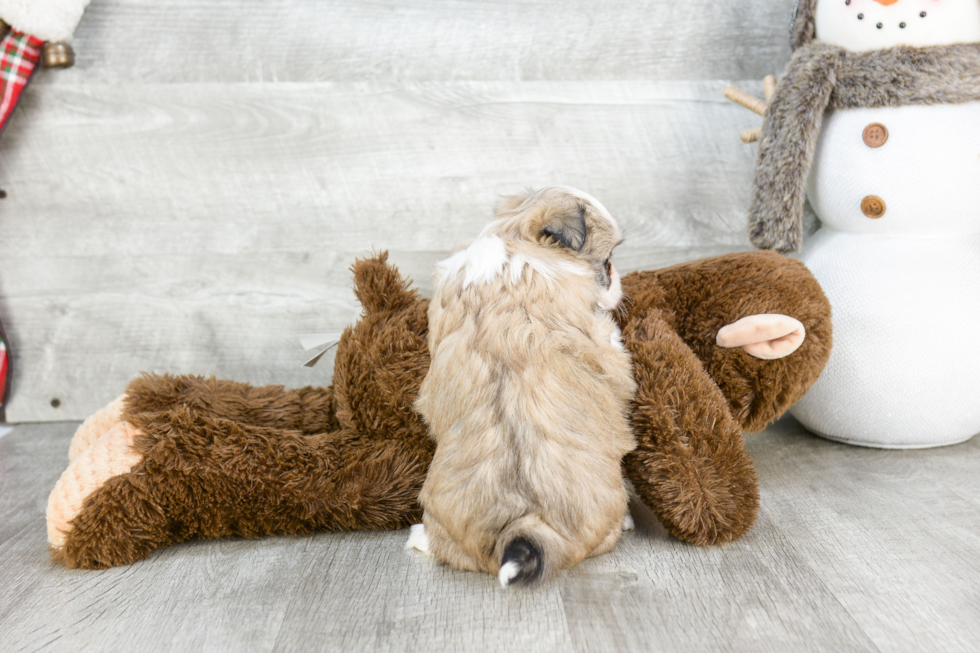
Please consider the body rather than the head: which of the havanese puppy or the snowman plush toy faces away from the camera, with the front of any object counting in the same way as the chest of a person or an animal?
the havanese puppy

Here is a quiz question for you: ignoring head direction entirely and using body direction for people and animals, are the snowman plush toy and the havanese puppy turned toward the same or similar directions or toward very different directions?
very different directions

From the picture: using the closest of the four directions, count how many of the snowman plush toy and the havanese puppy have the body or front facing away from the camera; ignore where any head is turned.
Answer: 1

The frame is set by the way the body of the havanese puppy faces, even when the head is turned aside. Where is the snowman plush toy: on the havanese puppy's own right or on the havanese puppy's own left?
on the havanese puppy's own right

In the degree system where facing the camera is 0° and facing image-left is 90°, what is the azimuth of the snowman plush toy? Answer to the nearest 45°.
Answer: approximately 0°

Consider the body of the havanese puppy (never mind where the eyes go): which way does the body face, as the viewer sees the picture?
away from the camera

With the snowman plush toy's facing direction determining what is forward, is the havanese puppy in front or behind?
in front
